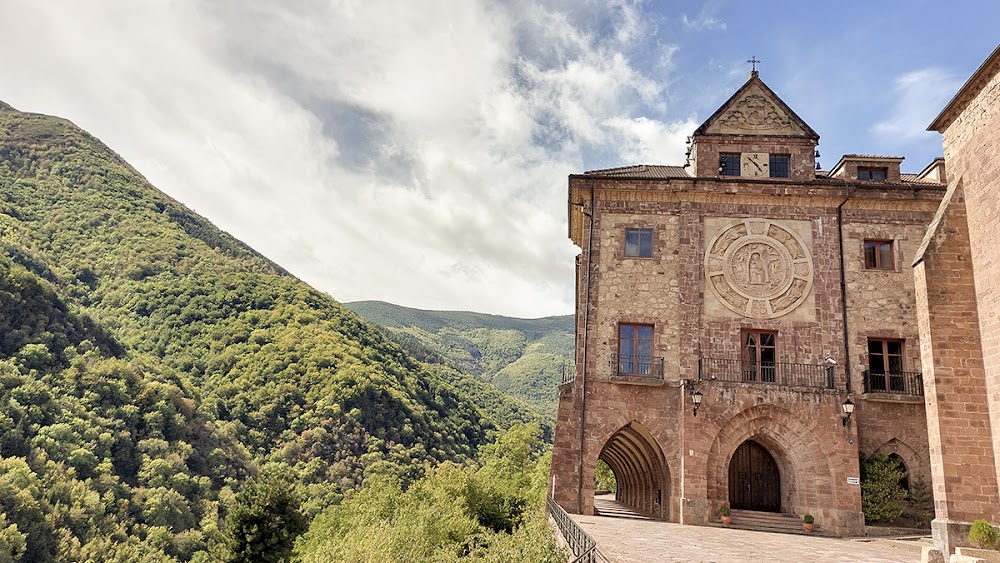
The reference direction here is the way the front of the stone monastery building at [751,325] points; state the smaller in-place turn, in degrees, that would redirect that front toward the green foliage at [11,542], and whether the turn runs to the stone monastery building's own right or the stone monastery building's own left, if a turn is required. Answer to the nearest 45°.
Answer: approximately 90° to the stone monastery building's own right

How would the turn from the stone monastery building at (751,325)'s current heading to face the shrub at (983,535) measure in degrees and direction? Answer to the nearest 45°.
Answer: approximately 45° to its left

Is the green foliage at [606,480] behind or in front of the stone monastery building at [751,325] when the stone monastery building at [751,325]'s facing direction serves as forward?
behind

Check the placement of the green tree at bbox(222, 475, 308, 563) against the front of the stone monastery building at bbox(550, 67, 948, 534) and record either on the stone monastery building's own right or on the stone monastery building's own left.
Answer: on the stone monastery building's own right

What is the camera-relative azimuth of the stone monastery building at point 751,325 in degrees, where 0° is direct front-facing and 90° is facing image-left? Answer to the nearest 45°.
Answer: approximately 0°
